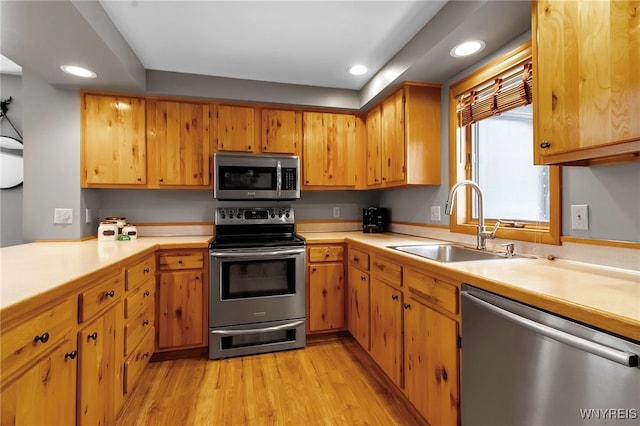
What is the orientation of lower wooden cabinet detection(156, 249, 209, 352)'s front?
toward the camera

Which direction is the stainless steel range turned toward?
toward the camera

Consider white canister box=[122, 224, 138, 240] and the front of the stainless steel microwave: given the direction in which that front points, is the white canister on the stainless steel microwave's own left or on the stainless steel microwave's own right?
on the stainless steel microwave's own right

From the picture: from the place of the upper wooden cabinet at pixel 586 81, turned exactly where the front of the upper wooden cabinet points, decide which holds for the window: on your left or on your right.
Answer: on your right

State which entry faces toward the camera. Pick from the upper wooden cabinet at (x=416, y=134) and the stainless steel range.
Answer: the stainless steel range

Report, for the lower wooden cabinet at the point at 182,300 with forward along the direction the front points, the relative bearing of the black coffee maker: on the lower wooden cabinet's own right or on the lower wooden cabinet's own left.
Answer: on the lower wooden cabinet's own left

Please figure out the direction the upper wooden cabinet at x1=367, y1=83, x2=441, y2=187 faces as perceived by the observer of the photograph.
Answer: facing to the left of the viewer

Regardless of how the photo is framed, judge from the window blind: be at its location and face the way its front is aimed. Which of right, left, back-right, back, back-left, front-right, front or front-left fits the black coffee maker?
right

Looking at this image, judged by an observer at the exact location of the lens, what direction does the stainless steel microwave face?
facing the viewer

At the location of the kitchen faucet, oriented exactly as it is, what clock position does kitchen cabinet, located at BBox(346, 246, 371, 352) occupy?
The kitchen cabinet is roughly at 2 o'clock from the kitchen faucet.

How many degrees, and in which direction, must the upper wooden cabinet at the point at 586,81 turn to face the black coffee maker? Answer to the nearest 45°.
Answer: approximately 90° to its right

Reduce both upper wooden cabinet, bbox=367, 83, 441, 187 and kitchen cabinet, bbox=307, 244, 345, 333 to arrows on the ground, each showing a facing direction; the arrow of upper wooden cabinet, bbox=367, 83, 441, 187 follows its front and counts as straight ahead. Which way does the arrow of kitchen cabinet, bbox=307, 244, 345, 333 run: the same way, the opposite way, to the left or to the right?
to the left

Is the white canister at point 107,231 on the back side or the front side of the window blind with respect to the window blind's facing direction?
on the front side

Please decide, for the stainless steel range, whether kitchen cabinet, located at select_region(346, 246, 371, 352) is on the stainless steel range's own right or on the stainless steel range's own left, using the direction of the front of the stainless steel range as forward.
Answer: on the stainless steel range's own left

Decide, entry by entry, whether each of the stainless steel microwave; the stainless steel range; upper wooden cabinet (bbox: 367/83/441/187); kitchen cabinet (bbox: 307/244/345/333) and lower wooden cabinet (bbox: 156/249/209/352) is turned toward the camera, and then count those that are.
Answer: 4

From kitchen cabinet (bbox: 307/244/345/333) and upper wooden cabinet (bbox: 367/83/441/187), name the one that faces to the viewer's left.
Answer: the upper wooden cabinet
